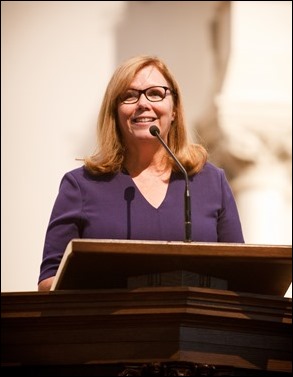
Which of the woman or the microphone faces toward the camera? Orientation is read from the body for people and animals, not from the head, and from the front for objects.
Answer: the woman

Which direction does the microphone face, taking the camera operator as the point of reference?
facing away from the viewer and to the left of the viewer

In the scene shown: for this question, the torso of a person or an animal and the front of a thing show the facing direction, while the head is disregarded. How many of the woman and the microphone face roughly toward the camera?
1

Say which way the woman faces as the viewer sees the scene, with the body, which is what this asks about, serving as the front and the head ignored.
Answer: toward the camera
